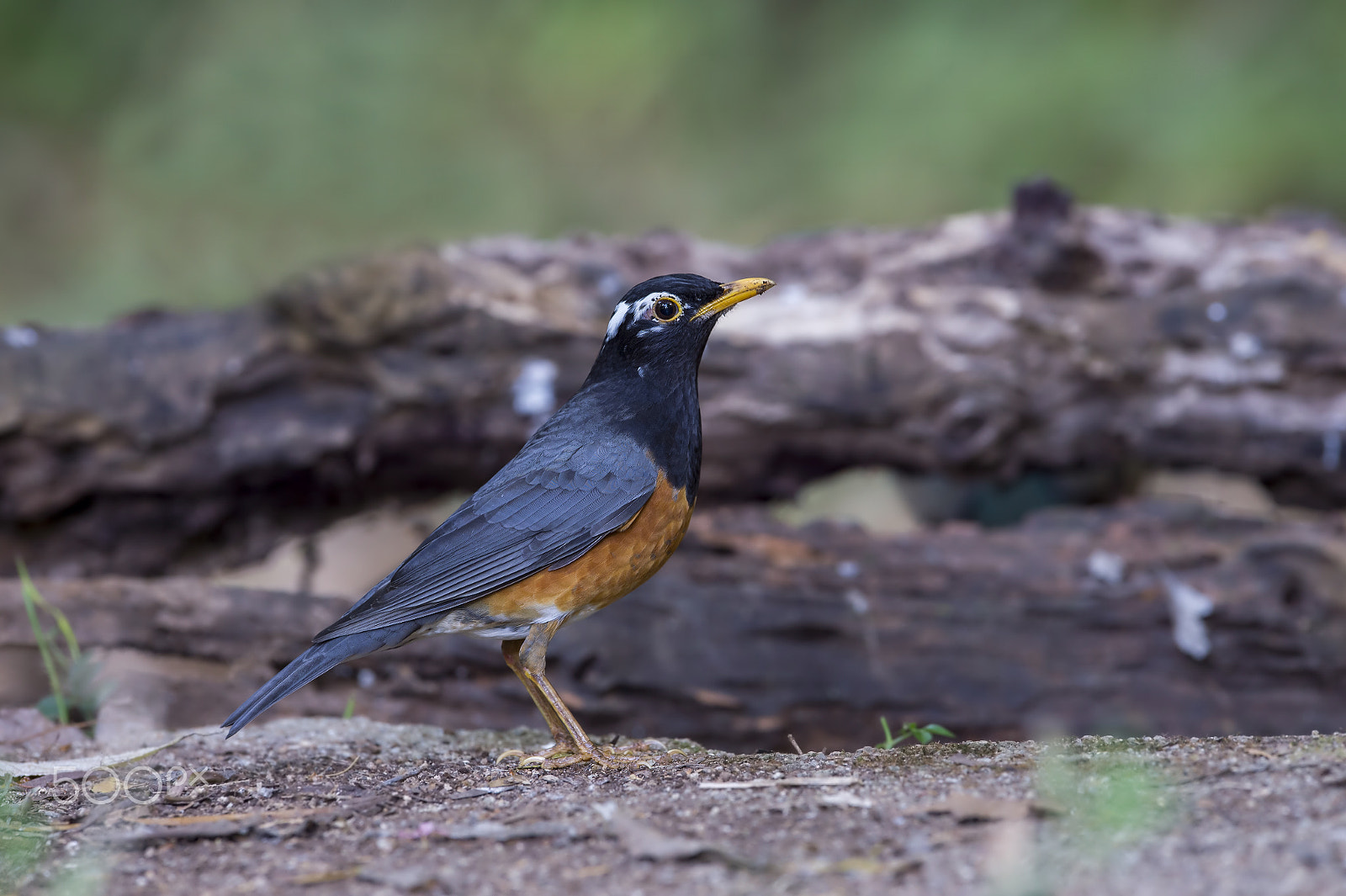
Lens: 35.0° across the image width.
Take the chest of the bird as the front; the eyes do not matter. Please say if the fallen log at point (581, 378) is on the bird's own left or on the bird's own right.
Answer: on the bird's own left

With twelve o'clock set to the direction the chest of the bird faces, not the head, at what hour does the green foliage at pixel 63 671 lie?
The green foliage is roughly at 7 o'clock from the bird.

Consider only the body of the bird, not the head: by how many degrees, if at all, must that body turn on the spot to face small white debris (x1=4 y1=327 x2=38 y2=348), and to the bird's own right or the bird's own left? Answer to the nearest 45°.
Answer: approximately 135° to the bird's own left

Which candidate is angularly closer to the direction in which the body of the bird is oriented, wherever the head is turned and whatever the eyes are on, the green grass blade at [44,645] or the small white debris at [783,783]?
the small white debris

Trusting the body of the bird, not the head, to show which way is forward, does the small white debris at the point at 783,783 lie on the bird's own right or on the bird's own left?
on the bird's own right

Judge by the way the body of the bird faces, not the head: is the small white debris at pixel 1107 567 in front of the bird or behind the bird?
in front

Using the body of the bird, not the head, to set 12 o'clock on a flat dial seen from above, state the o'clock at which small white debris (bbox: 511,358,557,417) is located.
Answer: The small white debris is roughly at 9 o'clock from the bird.

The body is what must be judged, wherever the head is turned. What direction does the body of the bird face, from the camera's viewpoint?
to the viewer's right

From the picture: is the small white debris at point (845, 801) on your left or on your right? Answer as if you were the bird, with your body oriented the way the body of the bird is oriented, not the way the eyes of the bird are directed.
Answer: on your right
